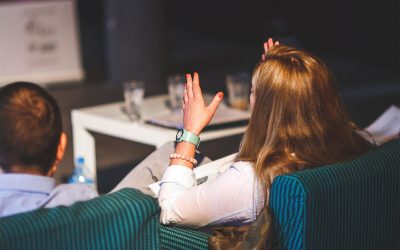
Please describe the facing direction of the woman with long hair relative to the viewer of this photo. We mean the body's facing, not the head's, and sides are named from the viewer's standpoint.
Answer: facing away from the viewer and to the left of the viewer

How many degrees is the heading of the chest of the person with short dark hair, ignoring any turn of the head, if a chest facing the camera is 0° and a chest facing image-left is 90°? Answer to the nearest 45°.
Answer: approximately 180°

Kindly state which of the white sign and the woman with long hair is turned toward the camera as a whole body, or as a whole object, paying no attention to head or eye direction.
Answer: the white sign

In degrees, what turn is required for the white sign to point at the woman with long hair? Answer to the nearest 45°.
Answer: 0° — it already faces them

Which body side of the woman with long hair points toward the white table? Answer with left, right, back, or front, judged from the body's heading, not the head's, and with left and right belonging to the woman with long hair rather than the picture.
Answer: front

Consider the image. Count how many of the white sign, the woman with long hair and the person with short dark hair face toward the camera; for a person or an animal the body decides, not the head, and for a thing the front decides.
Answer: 1

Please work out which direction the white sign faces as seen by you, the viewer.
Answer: facing the viewer

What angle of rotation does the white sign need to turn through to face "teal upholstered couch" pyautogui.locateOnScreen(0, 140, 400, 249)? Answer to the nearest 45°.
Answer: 0° — it already faces it

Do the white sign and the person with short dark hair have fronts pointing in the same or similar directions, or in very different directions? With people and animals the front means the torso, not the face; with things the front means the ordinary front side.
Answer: very different directions

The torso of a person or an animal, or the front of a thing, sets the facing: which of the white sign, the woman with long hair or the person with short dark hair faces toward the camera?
the white sign

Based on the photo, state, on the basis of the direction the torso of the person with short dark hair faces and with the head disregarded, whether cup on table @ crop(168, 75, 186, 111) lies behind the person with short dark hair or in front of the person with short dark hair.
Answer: in front

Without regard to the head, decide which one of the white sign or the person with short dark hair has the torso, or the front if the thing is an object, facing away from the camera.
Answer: the person with short dark hair

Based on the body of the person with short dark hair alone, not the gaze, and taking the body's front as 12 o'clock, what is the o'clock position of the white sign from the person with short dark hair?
The white sign is roughly at 12 o'clock from the person with short dark hair.
